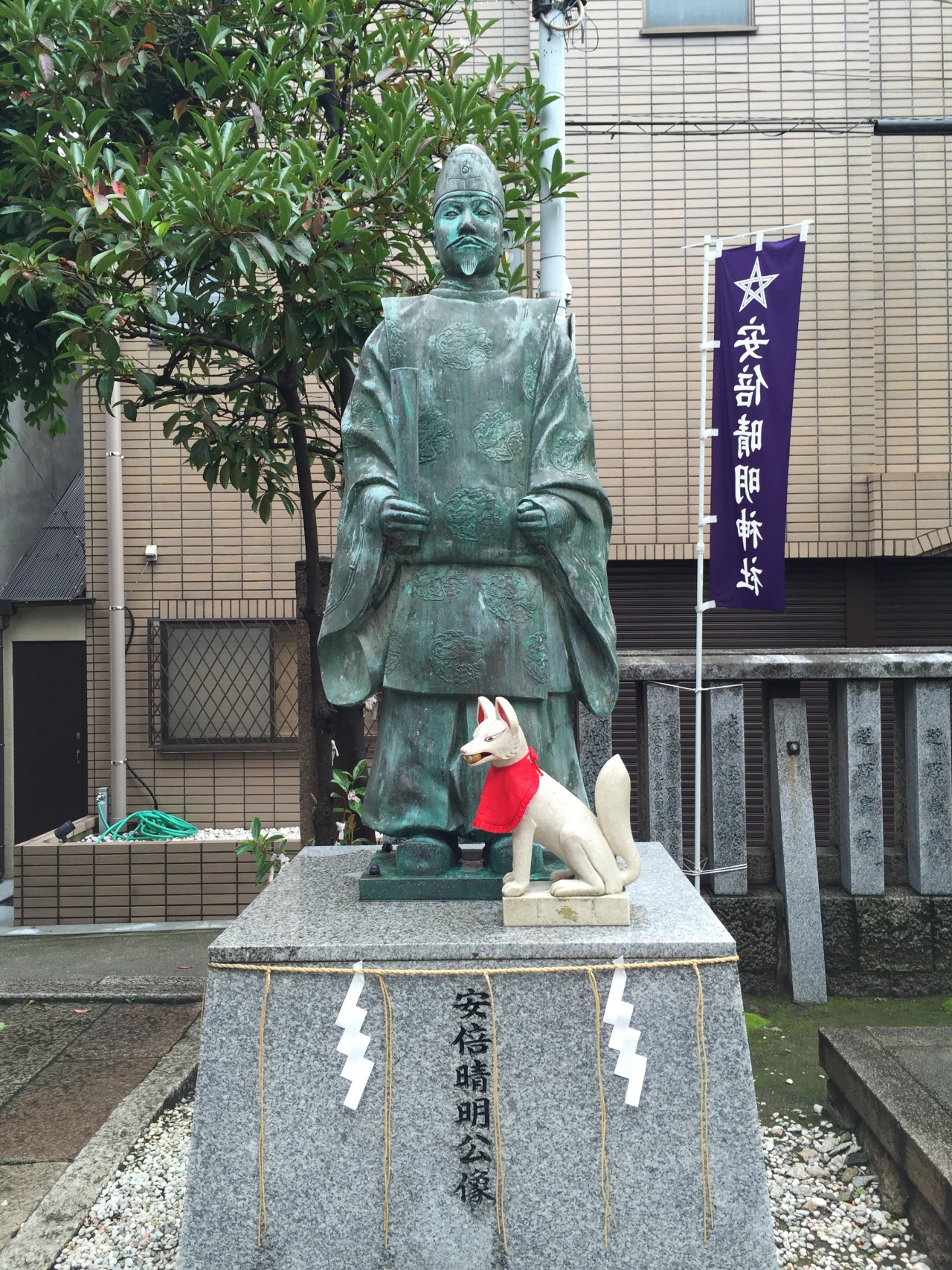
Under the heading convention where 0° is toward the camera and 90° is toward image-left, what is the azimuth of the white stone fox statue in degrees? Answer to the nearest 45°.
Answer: approximately 90°

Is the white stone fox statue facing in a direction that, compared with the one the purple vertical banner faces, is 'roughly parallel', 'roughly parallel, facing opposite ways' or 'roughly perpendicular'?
roughly perpendicular

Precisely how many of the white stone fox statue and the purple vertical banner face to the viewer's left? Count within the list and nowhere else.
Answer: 1

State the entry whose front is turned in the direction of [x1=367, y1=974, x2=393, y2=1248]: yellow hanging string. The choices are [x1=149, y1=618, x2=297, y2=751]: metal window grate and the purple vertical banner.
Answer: the metal window grate

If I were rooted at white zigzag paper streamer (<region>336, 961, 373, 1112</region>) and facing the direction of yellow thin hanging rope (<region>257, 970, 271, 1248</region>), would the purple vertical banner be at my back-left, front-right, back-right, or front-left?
back-right
